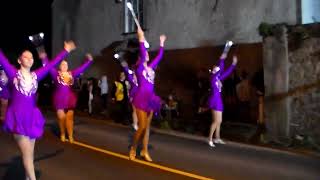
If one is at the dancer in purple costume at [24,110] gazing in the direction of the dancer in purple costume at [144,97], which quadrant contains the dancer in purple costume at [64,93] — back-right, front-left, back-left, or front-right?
front-left

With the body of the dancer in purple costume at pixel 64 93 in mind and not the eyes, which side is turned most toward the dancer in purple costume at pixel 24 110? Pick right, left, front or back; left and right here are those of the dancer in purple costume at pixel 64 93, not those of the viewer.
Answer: front

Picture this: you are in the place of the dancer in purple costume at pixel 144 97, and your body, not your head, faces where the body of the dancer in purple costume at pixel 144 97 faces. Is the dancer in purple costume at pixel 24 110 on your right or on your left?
on your right

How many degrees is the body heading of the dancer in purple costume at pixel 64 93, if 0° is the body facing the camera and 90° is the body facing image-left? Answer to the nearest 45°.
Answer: approximately 0°

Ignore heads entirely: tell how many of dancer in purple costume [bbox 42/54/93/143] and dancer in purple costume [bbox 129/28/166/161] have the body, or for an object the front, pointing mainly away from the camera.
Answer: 0

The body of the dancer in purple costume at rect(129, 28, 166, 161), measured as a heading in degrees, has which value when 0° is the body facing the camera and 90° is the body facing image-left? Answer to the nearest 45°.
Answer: approximately 315°

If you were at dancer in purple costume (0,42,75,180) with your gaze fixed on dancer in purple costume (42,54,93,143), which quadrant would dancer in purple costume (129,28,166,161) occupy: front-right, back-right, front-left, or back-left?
front-right

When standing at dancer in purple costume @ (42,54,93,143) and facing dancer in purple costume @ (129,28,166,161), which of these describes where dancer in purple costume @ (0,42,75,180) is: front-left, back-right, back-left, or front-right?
front-right

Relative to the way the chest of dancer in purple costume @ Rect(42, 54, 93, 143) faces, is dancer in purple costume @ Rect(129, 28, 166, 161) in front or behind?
in front
